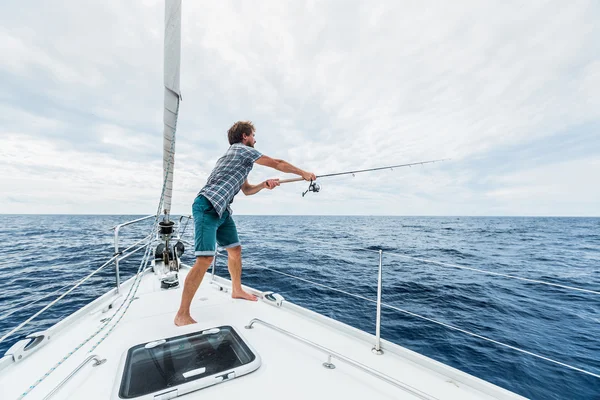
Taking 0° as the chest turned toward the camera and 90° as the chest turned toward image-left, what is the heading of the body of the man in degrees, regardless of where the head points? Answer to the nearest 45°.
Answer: approximately 270°
